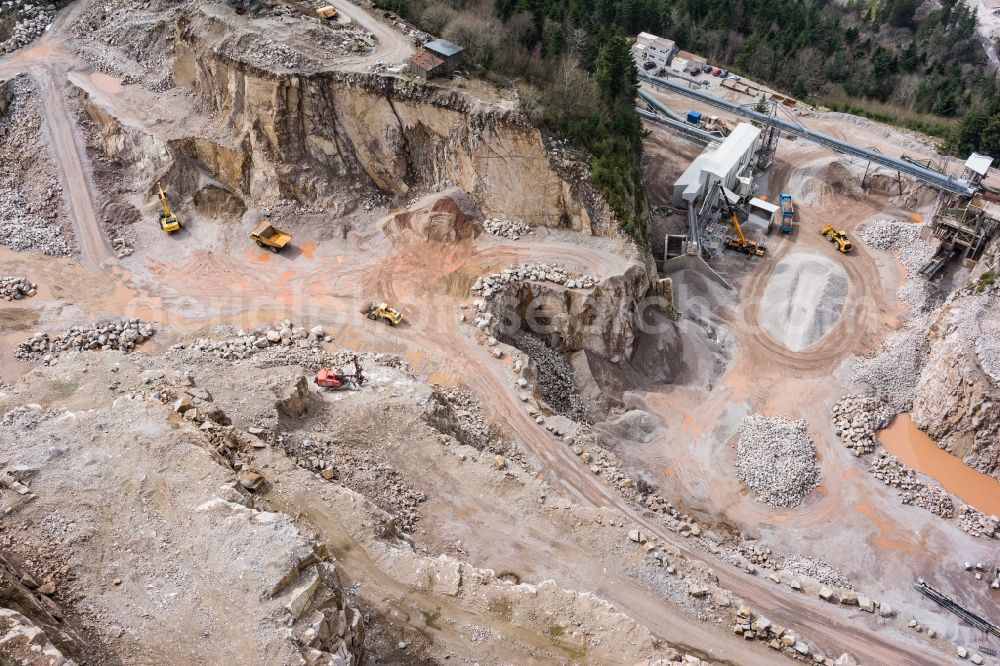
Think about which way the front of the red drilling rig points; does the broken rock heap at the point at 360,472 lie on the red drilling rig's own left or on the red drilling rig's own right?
on the red drilling rig's own right

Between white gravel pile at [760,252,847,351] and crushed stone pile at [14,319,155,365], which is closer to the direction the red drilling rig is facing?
the white gravel pile

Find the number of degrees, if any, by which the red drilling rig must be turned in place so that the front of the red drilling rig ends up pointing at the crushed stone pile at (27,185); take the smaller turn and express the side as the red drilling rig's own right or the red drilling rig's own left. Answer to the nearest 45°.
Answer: approximately 135° to the red drilling rig's own left

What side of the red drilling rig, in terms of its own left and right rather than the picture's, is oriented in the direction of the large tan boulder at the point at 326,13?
left

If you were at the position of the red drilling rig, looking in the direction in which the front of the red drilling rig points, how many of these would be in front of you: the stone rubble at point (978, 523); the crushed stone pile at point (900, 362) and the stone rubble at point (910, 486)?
3

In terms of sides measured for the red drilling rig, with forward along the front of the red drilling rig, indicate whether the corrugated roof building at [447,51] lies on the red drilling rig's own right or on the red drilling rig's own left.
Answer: on the red drilling rig's own left

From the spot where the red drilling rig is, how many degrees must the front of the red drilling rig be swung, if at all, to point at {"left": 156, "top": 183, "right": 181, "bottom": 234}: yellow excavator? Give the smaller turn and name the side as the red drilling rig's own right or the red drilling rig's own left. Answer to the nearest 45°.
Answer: approximately 135° to the red drilling rig's own left

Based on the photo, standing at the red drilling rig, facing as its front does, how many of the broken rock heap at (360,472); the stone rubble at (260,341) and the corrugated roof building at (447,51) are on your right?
1

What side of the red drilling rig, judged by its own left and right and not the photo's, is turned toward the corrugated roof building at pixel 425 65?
left

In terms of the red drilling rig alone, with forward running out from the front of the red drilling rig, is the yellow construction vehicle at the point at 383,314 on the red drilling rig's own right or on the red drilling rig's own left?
on the red drilling rig's own left

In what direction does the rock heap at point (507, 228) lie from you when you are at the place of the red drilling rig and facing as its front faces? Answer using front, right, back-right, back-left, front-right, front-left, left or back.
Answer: front-left

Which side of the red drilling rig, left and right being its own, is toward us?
right

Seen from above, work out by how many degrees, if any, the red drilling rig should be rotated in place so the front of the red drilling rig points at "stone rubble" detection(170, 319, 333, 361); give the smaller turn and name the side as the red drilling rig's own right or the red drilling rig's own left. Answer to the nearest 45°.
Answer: approximately 135° to the red drilling rig's own left

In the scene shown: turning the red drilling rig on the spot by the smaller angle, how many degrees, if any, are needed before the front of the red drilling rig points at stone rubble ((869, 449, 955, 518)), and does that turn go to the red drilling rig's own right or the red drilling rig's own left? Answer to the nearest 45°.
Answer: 0° — it already faces it
